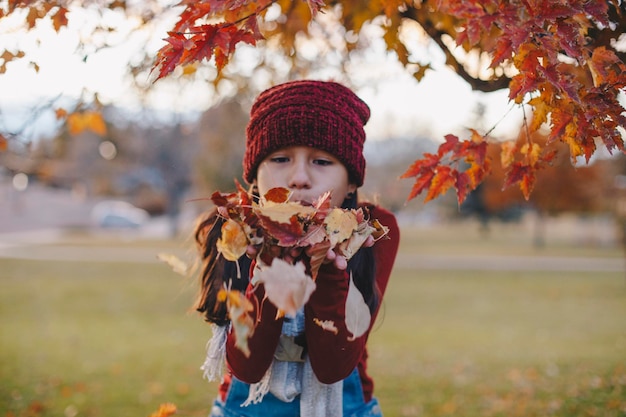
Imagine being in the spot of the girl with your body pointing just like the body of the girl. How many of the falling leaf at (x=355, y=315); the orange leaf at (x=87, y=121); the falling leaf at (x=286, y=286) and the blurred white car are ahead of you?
2

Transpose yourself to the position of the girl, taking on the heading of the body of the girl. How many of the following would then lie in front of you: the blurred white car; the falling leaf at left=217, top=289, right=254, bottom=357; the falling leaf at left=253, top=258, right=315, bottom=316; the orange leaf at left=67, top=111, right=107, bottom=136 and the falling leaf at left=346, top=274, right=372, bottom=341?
3

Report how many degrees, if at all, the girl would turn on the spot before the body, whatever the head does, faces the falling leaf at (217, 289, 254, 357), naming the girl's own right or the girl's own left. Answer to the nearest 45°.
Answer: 0° — they already face it

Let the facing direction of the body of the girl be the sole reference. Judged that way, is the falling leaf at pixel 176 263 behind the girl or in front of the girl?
in front

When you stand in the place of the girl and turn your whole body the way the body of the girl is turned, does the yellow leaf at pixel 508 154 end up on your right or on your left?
on your left

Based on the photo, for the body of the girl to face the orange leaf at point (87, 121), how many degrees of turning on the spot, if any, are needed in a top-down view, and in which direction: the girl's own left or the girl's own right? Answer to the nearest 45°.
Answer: approximately 135° to the girl's own right

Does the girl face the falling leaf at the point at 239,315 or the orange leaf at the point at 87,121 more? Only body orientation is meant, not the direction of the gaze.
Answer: the falling leaf

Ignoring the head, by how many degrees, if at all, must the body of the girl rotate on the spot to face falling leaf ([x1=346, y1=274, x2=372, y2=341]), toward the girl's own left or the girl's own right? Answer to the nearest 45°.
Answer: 0° — they already face it

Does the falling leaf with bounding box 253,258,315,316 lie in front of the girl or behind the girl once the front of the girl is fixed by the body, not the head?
in front
